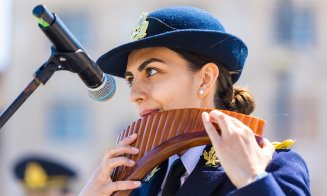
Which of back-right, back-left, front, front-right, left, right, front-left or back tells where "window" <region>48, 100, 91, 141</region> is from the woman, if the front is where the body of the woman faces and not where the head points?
back-right

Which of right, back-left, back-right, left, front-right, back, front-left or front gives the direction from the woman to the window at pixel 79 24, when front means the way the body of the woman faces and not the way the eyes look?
back-right

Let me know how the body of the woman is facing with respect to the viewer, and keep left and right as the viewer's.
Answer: facing the viewer and to the left of the viewer

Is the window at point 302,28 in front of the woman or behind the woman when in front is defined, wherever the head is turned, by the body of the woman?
behind
